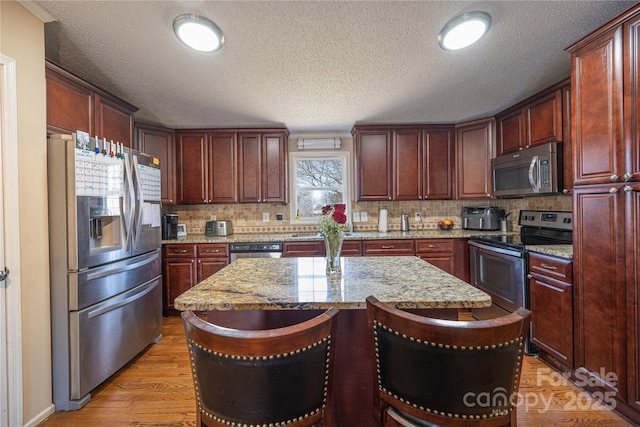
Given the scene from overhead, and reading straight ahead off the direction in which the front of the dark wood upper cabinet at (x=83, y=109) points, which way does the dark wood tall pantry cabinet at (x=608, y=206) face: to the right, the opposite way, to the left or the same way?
the opposite way

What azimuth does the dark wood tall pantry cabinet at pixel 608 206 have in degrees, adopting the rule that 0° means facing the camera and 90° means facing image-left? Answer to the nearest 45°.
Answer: approximately 45°

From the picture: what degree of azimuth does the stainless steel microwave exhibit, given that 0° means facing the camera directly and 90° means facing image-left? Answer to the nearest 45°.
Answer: approximately 45°

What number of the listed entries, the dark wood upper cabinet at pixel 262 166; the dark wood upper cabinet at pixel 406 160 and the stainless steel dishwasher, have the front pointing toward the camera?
3

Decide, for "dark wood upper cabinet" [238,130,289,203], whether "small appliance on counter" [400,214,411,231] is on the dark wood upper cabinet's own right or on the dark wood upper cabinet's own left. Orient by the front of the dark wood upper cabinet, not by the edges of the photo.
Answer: on the dark wood upper cabinet's own left

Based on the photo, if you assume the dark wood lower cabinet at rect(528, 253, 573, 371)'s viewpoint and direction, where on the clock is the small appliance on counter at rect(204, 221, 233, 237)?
The small appliance on counter is roughly at 1 o'clock from the dark wood lower cabinet.

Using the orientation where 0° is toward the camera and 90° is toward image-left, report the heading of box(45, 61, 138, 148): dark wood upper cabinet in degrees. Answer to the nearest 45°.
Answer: approximately 315°

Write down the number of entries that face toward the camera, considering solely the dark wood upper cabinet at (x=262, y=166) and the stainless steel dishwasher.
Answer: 2

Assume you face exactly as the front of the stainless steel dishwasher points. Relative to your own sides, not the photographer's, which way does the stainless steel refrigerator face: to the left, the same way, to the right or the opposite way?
to the left

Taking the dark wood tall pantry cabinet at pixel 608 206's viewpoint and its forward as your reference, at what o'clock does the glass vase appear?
The glass vase is roughly at 12 o'clock from the dark wood tall pantry cabinet.
